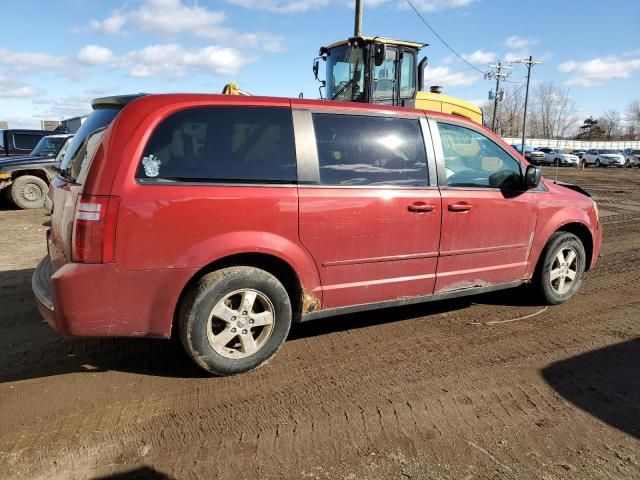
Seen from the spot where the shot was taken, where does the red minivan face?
facing away from the viewer and to the right of the viewer

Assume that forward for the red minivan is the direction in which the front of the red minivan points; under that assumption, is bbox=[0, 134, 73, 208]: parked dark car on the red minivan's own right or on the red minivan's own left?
on the red minivan's own left

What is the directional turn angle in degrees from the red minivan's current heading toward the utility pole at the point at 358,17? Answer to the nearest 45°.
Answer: approximately 45° to its left

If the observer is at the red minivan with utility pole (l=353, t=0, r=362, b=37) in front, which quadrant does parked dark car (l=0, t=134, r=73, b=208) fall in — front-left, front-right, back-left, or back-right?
front-left

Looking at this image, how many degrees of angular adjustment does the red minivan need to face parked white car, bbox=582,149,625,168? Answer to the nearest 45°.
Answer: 0° — it already faces it

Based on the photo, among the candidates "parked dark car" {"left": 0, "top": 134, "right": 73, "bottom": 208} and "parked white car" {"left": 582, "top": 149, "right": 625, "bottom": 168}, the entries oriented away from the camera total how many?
0

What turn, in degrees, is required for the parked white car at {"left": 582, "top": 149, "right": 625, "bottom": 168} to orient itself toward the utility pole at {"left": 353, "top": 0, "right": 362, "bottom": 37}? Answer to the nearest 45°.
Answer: approximately 45° to its right

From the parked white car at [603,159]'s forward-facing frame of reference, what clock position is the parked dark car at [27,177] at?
The parked dark car is roughly at 2 o'clock from the parked white car.

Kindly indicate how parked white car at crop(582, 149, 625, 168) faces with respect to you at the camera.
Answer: facing the viewer and to the right of the viewer

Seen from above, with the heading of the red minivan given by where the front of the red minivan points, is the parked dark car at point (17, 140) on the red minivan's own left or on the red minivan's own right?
on the red minivan's own left
